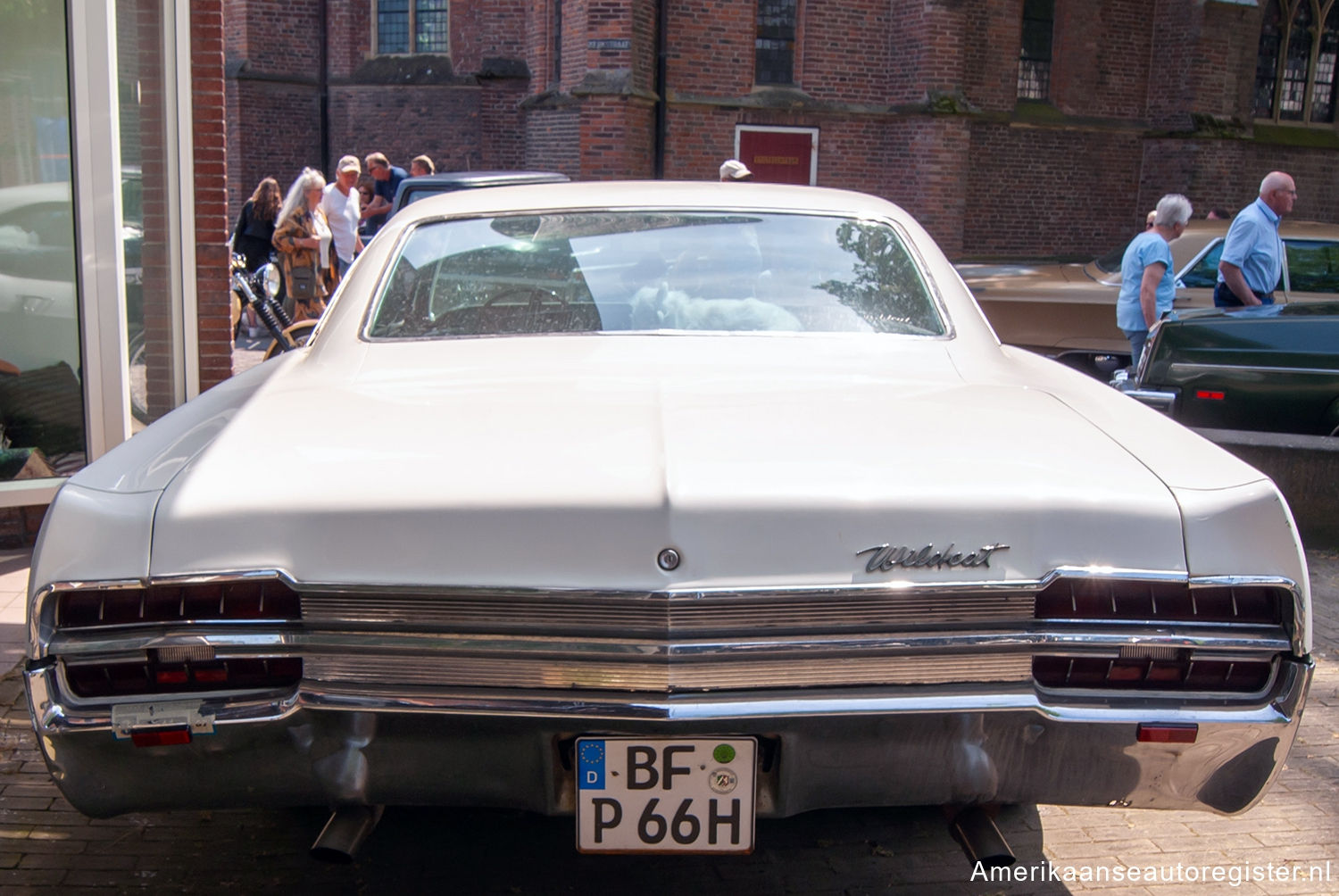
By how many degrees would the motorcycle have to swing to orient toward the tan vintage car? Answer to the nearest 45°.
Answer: approximately 45° to its left

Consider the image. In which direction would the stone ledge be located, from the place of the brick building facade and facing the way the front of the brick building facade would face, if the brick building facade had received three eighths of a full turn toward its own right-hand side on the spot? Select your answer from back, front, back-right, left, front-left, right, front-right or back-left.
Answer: back-left

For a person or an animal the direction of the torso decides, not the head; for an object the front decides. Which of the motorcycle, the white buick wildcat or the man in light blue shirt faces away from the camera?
the white buick wildcat

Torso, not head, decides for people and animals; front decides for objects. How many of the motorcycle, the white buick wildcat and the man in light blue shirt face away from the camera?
1

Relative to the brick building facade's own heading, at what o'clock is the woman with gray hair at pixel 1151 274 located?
The woman with gray hair is roughly at 12 o'clock from the brick building facade.

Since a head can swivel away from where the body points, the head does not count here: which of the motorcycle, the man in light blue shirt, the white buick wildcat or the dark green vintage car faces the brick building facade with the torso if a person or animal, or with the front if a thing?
the white buick wildcat

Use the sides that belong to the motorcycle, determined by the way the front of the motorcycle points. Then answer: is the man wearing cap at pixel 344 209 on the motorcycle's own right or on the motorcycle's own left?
on the motorcycle's own left

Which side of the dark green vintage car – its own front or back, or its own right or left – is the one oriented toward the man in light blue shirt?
left

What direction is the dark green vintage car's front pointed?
to the viewer's right

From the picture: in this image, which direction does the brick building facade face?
toward the camera

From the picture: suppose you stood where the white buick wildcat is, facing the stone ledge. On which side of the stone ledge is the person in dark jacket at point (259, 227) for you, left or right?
left

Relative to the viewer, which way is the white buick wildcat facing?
away from the camera

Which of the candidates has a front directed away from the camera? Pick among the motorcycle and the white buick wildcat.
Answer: the white buick wildcat

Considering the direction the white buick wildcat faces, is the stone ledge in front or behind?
in front
